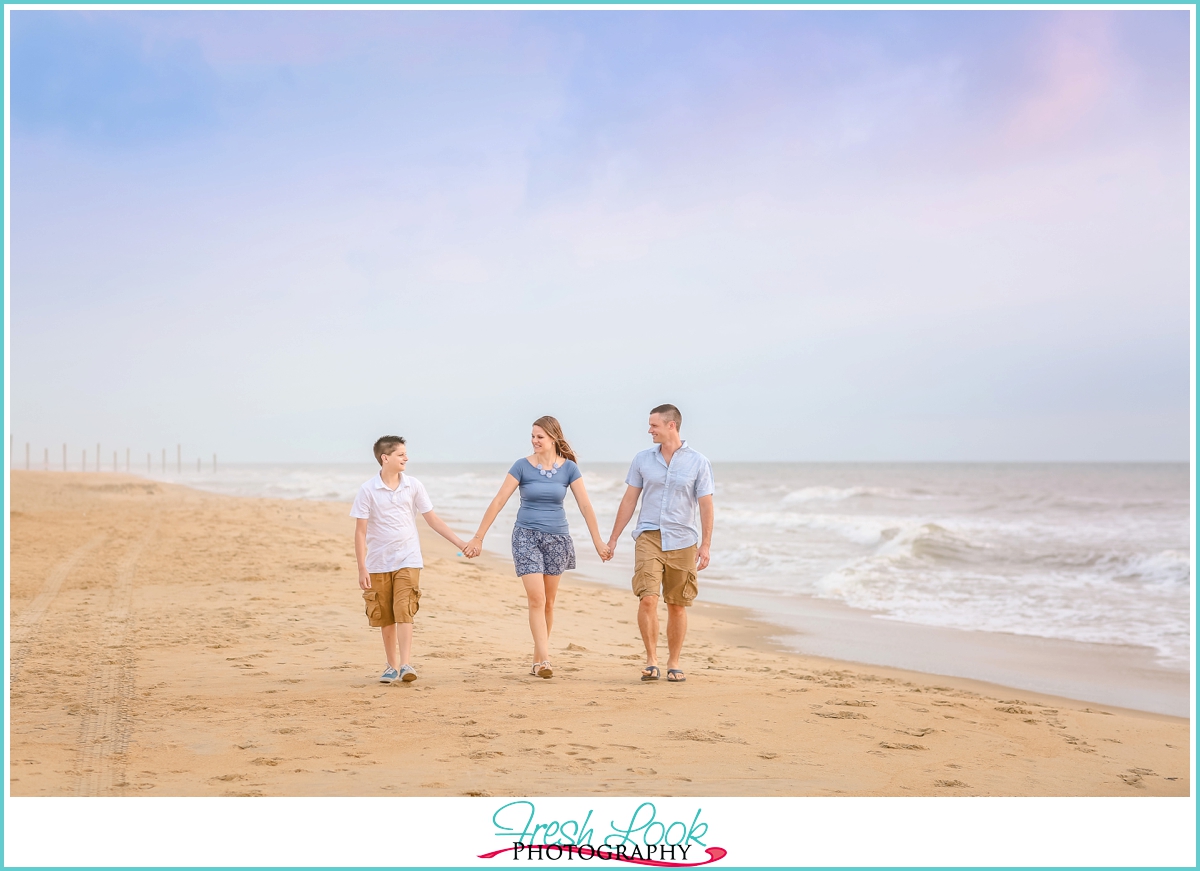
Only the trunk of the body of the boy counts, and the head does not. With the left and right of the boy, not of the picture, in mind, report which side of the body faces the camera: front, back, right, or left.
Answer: front

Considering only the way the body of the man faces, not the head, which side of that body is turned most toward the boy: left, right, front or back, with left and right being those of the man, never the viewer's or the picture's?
right

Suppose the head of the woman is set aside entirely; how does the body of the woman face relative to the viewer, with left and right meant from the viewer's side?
facing the viewer

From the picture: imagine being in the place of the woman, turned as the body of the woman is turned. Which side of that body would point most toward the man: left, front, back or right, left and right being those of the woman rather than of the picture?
left

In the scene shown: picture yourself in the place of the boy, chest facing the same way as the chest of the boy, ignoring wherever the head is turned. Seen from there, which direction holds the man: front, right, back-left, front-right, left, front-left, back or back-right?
left

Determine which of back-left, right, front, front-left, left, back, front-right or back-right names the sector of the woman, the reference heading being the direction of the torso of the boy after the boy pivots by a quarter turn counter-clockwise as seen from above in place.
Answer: front

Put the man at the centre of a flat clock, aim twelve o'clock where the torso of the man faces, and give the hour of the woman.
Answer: The woman is roughly at 3 o'clock from the man.

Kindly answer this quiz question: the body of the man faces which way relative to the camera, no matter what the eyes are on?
toward the camera

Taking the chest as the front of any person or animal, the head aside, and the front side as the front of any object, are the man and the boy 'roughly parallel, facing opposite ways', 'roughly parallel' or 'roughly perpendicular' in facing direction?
roughly parallel
